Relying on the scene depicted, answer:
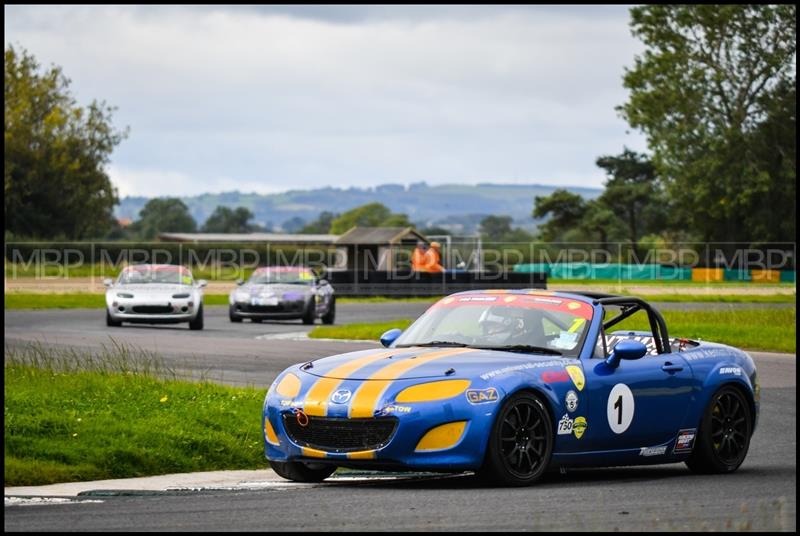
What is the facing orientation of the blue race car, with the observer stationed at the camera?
facing the viewer and to the left of the viewer

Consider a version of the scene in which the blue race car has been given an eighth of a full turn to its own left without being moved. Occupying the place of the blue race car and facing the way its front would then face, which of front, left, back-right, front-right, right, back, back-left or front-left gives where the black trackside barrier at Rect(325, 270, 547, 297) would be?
back

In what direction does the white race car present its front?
toward the camera

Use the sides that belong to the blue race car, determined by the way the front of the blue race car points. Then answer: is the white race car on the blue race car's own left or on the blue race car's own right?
on the blue race car's own right

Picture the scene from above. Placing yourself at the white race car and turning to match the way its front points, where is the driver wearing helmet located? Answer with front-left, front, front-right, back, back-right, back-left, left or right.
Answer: front

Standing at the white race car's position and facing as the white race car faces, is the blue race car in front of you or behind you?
in front

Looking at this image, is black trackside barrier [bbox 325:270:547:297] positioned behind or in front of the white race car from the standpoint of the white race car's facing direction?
behind

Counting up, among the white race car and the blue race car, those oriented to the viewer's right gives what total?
0

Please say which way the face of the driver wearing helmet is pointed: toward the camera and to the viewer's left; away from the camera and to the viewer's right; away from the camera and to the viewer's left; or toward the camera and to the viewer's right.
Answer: toward the camera and to the viewer's left

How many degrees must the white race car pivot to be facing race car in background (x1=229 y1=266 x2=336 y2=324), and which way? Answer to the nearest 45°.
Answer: approximately 135° to its left
